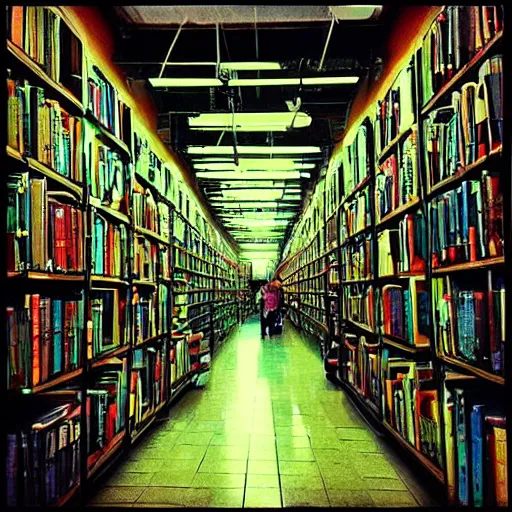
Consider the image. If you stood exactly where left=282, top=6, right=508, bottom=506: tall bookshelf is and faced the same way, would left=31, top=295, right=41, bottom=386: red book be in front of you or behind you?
in front

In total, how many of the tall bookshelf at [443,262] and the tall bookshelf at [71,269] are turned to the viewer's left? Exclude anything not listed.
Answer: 1

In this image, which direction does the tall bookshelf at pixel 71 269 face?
to the viewer's right

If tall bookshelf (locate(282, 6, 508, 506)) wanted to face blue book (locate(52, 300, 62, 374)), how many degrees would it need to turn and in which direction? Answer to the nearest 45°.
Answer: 0° — it already faces it

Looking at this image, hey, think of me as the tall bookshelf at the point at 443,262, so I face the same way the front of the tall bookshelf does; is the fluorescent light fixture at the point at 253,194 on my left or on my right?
on my right

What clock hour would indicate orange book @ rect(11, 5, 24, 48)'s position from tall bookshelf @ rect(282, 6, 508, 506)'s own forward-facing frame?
The orange book is roughly at 11 o'clock from the tall bookshelf.

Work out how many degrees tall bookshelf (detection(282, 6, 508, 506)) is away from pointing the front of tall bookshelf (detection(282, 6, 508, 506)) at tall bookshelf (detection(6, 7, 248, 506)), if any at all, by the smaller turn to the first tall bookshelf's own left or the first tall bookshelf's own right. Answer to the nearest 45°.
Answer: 0° — it already faces it

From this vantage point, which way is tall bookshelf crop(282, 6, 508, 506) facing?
to the viewer's left

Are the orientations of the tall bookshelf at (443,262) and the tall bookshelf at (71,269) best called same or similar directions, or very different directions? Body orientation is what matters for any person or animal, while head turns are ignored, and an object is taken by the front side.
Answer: very different directions
